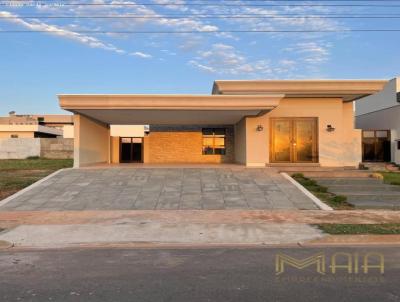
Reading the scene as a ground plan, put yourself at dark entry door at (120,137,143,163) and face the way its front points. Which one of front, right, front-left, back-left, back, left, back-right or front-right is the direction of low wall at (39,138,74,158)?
back-right

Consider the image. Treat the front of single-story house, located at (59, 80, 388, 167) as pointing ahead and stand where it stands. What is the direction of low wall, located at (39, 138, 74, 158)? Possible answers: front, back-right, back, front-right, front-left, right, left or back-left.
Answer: back-right

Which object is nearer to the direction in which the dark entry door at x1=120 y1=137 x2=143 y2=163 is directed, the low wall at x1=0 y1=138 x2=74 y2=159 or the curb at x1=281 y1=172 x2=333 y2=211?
the curb

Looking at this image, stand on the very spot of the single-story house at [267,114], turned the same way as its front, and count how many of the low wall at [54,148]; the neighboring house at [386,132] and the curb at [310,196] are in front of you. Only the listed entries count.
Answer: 1

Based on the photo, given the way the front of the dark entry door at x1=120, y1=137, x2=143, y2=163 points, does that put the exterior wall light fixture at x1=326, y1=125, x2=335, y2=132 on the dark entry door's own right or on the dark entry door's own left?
on the dark entry door's own left

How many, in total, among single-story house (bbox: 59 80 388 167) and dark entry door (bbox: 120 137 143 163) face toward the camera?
2

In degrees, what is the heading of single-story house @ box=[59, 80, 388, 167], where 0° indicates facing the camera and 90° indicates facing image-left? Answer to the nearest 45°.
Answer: approximately 0°

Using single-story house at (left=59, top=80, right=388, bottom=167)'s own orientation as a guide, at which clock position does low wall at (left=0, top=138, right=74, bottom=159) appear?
The low wall is roughly at 4 o'clock from the single-story house.

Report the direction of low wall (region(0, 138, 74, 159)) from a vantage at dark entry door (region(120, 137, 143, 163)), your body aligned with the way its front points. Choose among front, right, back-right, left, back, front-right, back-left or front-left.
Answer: back-right
